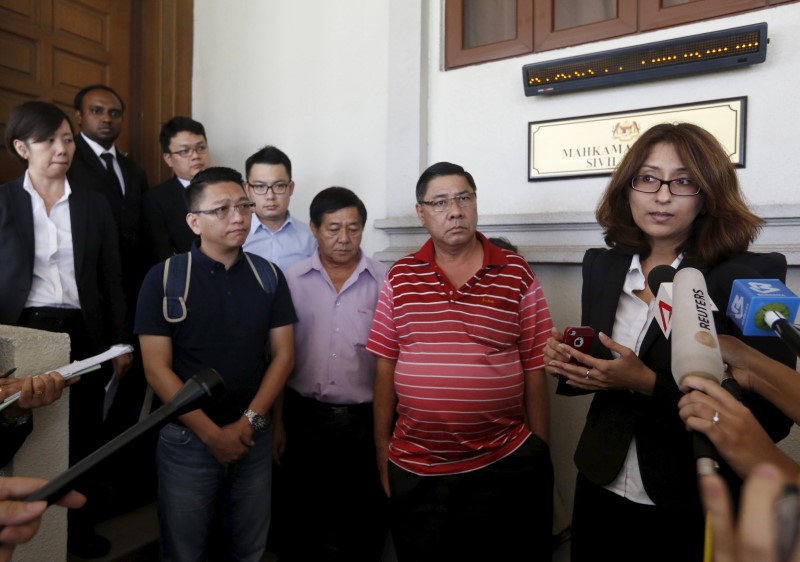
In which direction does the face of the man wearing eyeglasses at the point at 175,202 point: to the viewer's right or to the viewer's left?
to the viewer's right

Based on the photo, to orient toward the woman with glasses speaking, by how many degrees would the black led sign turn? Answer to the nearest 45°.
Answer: approximately 45° to its left

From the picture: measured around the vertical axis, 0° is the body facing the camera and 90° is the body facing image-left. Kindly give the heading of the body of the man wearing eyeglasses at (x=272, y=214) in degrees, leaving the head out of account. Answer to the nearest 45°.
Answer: approximately 0°

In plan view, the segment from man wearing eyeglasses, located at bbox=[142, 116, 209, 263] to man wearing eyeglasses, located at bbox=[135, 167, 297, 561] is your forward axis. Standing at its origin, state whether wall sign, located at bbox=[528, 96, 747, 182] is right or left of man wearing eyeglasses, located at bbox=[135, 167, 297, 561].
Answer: left
